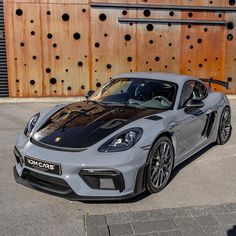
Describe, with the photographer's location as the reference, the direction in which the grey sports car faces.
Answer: facing the viewer and to the left of the viewer

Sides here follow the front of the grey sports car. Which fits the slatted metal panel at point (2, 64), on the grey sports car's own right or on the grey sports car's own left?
on the grey sports car's own right
